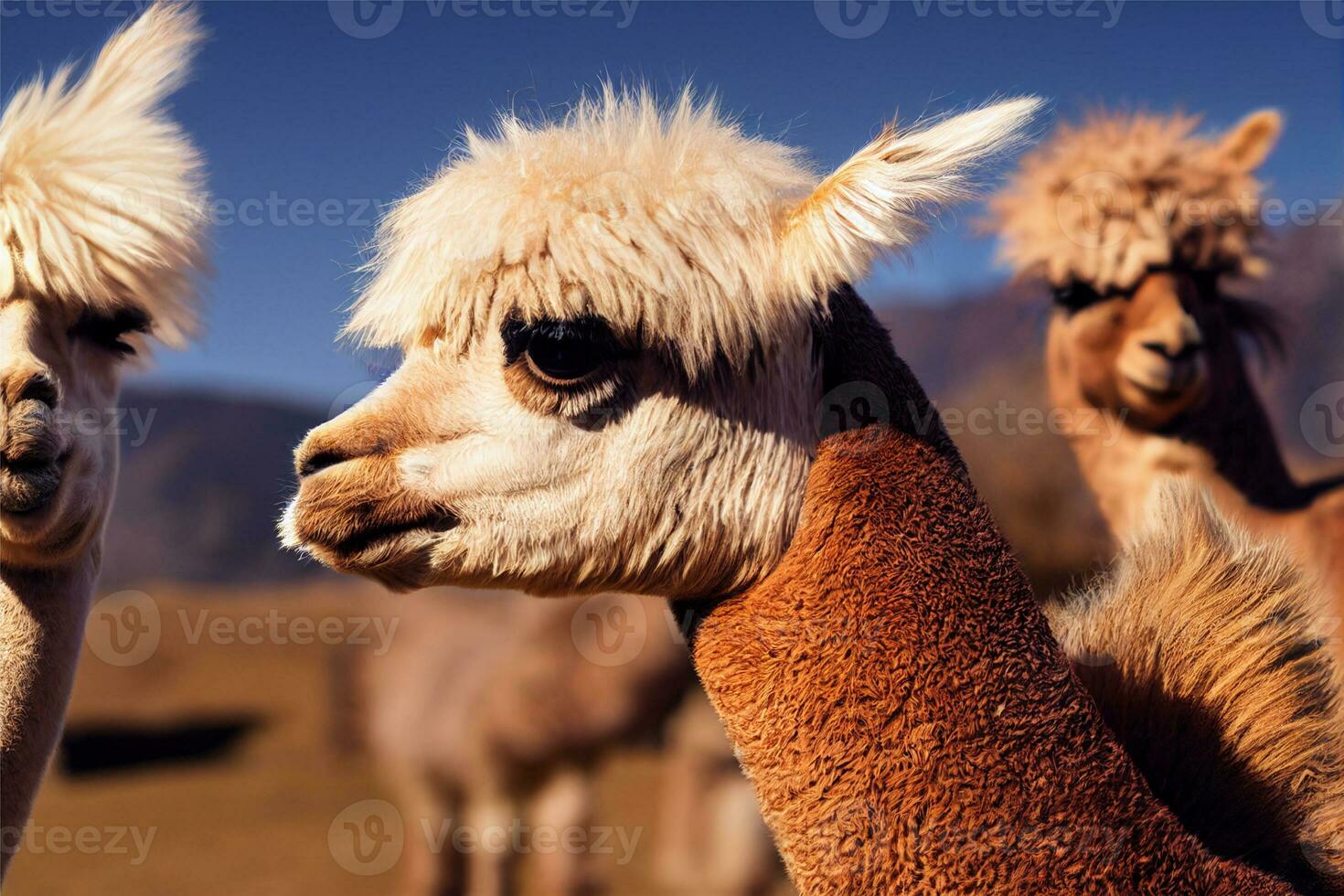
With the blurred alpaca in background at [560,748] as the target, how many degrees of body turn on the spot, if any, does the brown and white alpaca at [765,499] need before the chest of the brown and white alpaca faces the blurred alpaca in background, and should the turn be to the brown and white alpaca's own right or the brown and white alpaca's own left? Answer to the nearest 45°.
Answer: approximately 90° to the brown and white alpaca's own right

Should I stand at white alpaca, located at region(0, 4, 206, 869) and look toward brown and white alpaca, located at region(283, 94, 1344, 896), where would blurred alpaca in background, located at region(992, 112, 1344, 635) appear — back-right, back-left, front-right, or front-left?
front-left

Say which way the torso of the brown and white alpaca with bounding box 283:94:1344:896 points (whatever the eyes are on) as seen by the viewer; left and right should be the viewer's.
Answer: facing to the left of the viewer

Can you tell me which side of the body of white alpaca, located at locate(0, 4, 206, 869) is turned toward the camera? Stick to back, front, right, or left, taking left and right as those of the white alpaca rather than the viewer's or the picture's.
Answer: front

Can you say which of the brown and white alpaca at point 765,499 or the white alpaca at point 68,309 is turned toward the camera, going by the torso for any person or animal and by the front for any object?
the white alpaca at point 68,309

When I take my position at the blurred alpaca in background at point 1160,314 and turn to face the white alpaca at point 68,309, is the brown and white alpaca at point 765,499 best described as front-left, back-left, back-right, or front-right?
front-left

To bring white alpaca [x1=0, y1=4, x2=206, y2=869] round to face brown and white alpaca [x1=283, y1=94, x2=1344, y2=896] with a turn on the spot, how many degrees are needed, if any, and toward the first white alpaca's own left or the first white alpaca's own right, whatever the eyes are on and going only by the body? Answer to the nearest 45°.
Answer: approximately 45° to the first white alpaca's own left
